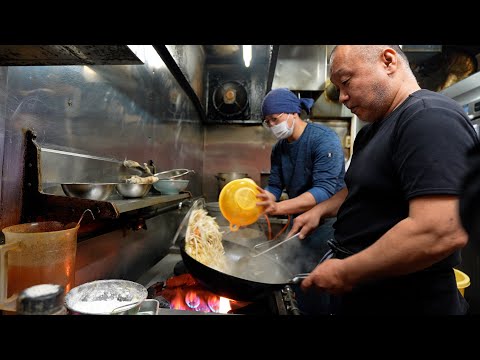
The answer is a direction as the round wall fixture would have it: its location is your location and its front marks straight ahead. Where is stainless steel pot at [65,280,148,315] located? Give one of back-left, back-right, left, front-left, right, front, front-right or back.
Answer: front

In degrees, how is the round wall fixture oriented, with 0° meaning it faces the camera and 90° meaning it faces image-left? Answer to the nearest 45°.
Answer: approximately 0°

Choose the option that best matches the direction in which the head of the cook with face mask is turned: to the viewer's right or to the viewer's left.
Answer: to the viewer's left

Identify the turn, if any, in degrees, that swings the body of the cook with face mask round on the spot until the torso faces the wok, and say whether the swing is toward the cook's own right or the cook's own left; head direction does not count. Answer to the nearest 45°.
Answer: approximately 45° to the cook's own left

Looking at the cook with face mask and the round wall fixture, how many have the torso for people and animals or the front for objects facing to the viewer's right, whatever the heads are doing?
0

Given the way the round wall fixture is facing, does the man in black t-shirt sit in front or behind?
in front

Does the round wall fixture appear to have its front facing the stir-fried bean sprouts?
yes

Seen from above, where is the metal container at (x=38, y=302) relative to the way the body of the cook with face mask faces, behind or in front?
in front

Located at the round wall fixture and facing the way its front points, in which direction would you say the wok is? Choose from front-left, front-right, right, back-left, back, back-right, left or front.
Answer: front

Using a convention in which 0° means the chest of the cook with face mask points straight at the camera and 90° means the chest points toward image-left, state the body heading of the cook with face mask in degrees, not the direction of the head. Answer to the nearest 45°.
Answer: approximately 45°

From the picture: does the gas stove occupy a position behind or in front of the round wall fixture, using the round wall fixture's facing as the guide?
in front
